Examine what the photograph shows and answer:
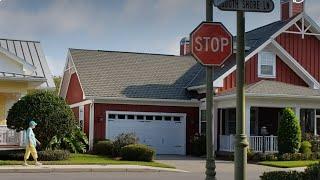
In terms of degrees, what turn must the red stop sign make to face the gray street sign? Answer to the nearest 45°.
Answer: approximately 45° to its left

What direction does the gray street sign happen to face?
toward the camera

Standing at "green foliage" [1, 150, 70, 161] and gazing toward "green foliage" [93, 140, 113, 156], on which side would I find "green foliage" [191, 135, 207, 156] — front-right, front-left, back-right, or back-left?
front-right

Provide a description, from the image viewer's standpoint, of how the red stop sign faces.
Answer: facing the viewer

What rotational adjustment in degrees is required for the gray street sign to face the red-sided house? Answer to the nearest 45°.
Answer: approximately 180°

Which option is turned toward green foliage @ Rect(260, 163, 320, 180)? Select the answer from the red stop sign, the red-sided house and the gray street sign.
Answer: the red-sided house

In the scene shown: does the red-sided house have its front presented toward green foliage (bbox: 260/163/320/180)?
yes

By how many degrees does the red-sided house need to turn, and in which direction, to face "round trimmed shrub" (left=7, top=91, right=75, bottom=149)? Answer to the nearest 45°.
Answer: approximately 45° to its right

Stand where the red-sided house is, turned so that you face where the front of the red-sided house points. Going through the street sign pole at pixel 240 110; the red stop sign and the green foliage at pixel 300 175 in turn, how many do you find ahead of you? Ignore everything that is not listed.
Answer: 3

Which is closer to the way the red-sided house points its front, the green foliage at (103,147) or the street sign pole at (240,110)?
the street sign pole

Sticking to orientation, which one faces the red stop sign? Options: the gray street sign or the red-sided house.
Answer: the red-sided house

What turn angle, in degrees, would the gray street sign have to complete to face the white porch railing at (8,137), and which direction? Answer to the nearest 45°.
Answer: approximately 135° to its right

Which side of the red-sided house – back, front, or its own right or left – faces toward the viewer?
front
